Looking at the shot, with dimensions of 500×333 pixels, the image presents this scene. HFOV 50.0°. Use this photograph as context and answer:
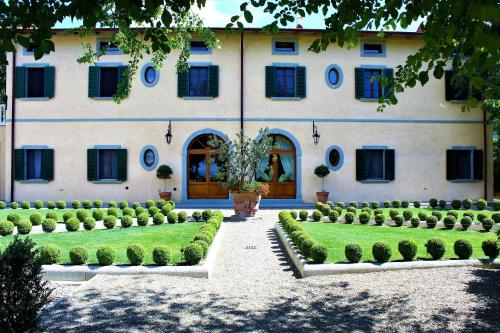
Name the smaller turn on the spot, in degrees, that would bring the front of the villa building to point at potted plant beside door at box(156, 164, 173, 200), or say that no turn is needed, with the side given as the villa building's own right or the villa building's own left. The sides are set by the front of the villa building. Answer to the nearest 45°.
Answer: approximately 90° to the villa building's own right

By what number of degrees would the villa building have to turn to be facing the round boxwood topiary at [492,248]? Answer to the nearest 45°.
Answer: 0° — it already faces it

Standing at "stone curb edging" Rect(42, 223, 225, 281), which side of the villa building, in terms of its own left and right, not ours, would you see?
front

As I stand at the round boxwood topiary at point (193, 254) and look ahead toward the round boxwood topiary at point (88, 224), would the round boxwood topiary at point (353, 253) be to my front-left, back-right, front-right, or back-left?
back-right

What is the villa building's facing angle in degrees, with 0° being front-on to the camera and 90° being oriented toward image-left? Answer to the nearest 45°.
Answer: approximately 0°

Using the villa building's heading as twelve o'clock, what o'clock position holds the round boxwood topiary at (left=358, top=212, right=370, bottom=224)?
The round boxwood topiary is roughly at 11 o'clock from the villa building.

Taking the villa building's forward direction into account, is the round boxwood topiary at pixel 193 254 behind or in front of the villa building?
in front

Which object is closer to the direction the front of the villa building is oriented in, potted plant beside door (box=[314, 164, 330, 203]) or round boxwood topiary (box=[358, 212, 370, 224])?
the round boxwood topiary

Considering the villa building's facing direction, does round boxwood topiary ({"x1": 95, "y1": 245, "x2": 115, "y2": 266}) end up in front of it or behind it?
in front
